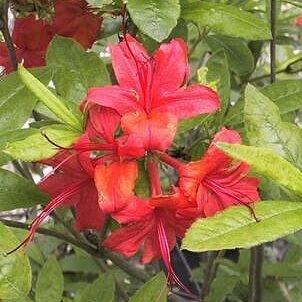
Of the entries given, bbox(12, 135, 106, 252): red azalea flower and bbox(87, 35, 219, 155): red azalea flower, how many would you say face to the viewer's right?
0

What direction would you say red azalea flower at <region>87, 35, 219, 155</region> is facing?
toward the camera

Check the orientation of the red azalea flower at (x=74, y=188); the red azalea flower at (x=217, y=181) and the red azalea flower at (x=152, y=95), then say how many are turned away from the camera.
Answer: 0

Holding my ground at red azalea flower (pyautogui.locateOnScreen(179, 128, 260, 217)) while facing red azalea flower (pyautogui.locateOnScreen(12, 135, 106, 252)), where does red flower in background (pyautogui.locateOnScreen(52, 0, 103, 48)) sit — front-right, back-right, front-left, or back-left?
front-right

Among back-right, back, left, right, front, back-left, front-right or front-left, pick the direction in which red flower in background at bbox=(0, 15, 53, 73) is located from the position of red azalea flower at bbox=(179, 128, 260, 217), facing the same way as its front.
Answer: back

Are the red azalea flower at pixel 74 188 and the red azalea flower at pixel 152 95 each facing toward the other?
no

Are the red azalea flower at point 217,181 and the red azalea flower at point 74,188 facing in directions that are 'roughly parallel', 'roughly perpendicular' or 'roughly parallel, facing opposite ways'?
roughly perpendicular

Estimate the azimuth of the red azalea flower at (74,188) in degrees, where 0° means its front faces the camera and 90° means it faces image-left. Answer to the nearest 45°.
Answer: approximately 45°

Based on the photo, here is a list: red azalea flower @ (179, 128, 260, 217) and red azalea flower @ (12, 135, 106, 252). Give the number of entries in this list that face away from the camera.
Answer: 0
